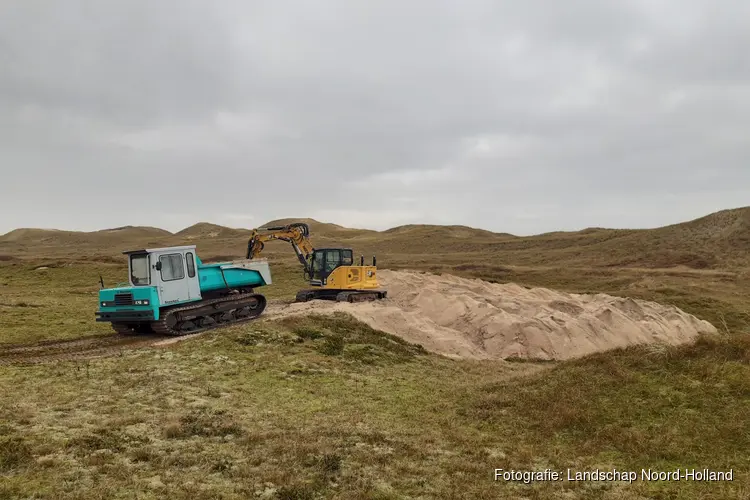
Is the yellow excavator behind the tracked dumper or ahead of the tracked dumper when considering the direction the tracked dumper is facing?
behind

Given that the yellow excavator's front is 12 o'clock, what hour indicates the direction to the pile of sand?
The pile of sand is roughly at 7 o'clock from the yellow excavator.

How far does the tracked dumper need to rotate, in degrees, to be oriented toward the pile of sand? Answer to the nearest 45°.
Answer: approximately 135° to its left

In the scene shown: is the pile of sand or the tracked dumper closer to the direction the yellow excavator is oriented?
the tracked dumper

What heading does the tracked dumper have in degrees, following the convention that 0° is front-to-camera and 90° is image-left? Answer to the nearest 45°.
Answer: approximately 45°

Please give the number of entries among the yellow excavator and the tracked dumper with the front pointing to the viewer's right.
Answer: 0

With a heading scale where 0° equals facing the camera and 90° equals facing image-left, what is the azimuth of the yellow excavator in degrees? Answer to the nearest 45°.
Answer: approximately 90°
